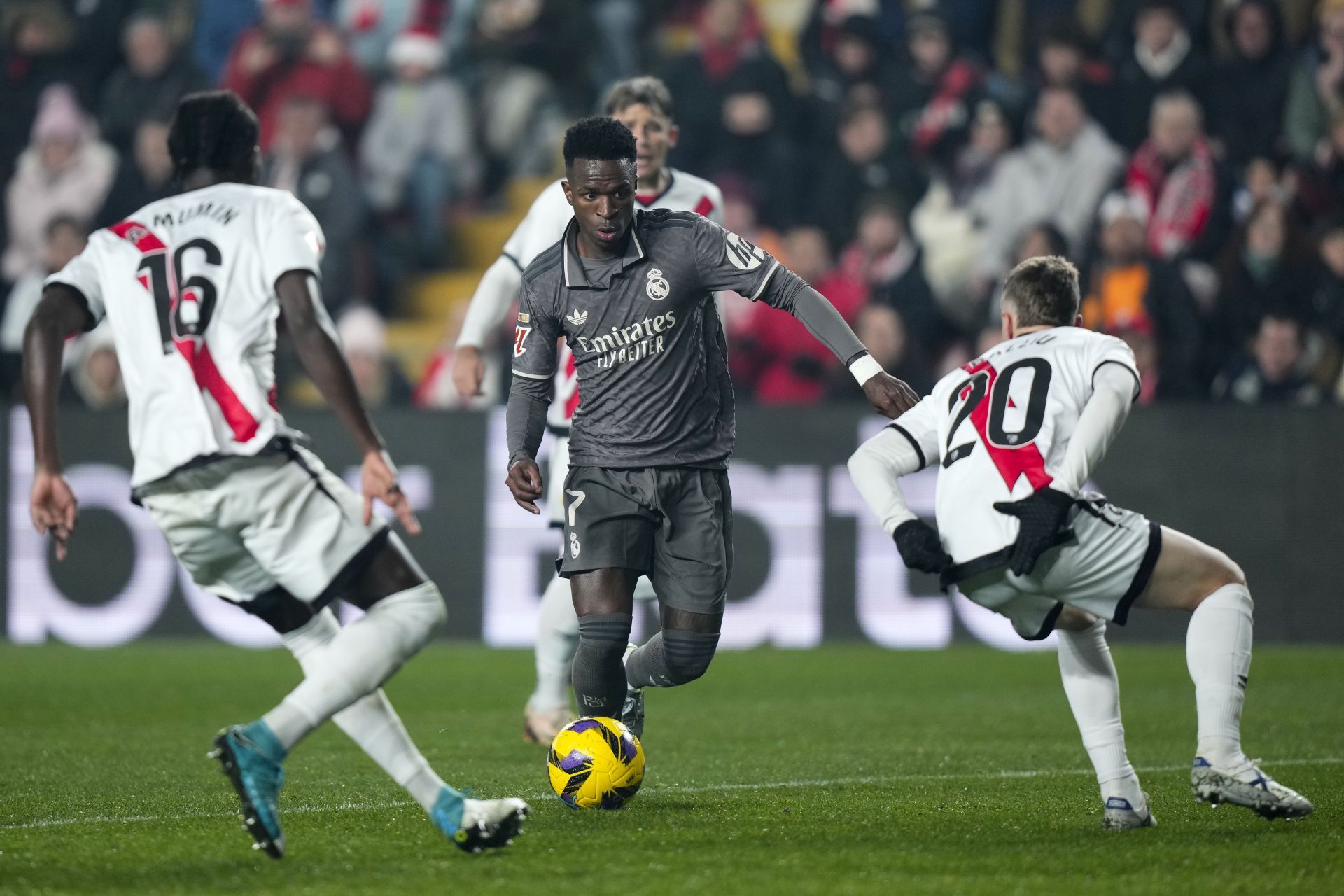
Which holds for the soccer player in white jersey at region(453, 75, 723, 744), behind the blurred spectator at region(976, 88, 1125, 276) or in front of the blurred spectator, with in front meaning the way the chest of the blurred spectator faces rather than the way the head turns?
in front

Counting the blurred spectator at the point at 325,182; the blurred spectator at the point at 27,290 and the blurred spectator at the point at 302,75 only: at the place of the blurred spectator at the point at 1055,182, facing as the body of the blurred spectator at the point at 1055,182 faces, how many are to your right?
3

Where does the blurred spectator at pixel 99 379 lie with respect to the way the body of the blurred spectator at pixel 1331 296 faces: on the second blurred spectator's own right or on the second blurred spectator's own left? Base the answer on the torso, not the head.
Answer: on the second blurred spectator's own right

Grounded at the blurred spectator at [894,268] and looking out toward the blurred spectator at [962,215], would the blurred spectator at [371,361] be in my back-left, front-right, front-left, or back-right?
back-left

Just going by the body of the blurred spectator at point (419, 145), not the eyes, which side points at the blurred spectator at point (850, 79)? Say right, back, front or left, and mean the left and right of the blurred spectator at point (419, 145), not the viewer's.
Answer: left

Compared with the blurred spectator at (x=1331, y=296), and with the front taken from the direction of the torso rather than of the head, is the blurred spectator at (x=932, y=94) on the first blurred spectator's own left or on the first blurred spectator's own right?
on the first blurred spectator's own right

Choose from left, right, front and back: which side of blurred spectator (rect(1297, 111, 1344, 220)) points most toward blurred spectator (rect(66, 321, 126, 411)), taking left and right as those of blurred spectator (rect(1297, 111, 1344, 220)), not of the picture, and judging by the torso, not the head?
right

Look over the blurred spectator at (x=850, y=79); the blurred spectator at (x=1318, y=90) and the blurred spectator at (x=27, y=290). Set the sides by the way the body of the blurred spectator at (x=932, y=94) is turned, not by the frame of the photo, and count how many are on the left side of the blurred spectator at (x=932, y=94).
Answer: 1

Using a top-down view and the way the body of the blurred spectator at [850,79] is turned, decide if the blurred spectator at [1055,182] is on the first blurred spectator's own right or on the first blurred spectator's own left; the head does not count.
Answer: on the first blurred spectator's own left

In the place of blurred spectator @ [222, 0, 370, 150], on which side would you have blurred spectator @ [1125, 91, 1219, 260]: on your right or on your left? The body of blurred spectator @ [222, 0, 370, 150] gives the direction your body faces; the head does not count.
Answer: on your left

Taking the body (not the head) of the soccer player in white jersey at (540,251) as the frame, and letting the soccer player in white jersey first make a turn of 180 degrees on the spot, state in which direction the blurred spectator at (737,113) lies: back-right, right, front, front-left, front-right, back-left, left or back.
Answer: front

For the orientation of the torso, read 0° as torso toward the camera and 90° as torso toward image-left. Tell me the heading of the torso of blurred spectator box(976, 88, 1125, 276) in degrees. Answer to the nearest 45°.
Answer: approximately 0°
